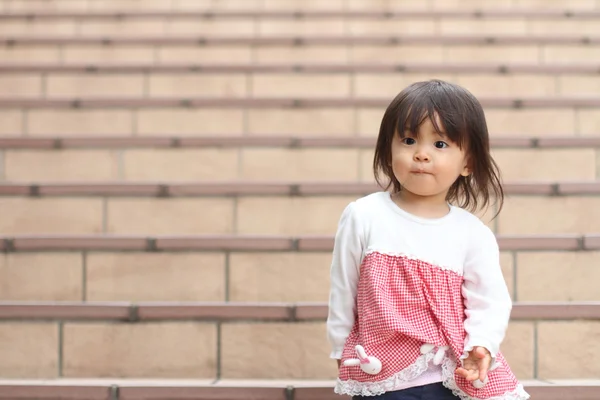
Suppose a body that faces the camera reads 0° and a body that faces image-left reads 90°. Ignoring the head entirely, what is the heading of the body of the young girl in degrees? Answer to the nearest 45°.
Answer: approximately 0°
